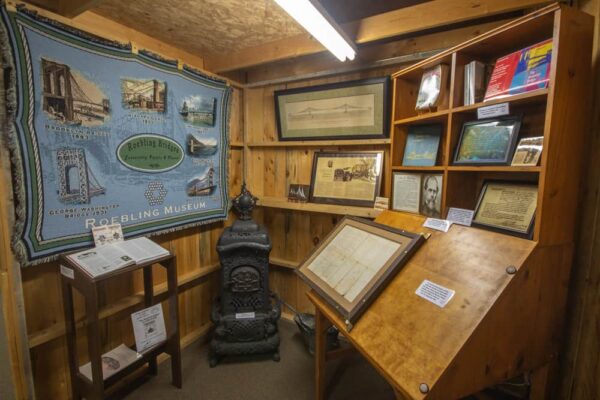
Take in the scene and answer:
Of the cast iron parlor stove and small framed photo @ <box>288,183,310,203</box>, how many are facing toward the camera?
2

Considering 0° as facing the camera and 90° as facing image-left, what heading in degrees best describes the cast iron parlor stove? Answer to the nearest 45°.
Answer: approximately 0°

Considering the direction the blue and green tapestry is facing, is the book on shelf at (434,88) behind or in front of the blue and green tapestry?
in front

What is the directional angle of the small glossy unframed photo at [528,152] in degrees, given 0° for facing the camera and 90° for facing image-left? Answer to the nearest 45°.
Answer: approximately 45°

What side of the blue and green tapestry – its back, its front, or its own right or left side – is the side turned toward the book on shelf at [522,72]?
front

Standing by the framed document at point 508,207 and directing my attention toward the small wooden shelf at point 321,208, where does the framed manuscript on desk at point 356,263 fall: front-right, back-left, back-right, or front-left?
front-left

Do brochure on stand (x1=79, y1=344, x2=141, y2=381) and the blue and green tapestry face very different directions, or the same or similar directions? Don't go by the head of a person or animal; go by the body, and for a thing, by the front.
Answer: same or similar directions

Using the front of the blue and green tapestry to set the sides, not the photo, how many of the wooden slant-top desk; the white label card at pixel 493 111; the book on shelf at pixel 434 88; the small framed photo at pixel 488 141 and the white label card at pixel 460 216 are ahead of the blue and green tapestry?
5

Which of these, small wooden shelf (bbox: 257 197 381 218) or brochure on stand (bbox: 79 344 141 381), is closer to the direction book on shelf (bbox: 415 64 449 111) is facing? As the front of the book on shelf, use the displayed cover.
the brochure on stand

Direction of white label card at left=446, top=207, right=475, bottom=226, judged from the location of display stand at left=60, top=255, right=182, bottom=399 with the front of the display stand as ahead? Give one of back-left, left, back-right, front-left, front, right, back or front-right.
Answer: front

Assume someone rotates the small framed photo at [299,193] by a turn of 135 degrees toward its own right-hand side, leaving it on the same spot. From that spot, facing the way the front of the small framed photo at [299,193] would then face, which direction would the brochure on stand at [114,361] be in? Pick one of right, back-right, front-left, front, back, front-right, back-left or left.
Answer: left

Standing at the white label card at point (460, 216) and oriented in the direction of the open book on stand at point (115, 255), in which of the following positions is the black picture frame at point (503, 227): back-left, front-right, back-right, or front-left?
back-left
